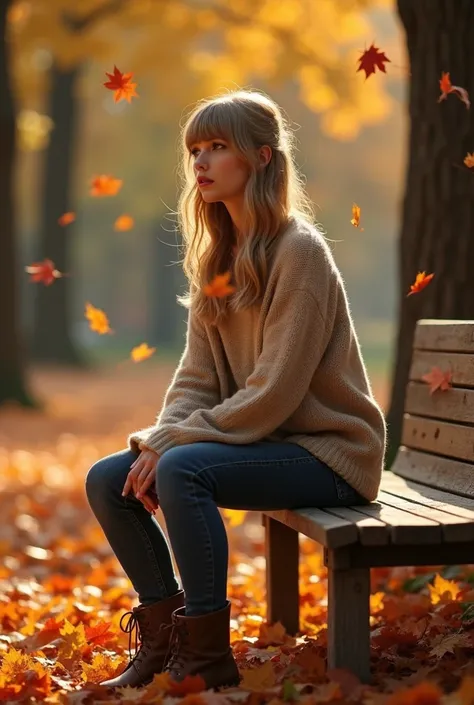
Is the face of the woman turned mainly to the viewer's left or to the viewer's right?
to the viewer's left

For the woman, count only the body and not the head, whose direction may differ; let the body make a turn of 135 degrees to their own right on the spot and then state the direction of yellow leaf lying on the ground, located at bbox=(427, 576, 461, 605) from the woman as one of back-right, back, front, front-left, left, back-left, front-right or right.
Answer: front-right

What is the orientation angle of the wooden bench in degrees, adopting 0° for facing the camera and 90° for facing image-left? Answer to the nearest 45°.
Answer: approximately 45°

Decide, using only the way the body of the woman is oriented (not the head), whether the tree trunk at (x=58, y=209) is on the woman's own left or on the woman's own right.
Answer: on the woman's own right

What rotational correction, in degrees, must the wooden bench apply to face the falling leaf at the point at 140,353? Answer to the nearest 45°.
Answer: approximately 45° to its right

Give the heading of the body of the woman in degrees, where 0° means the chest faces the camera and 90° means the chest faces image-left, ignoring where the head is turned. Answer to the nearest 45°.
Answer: approximately 45°
